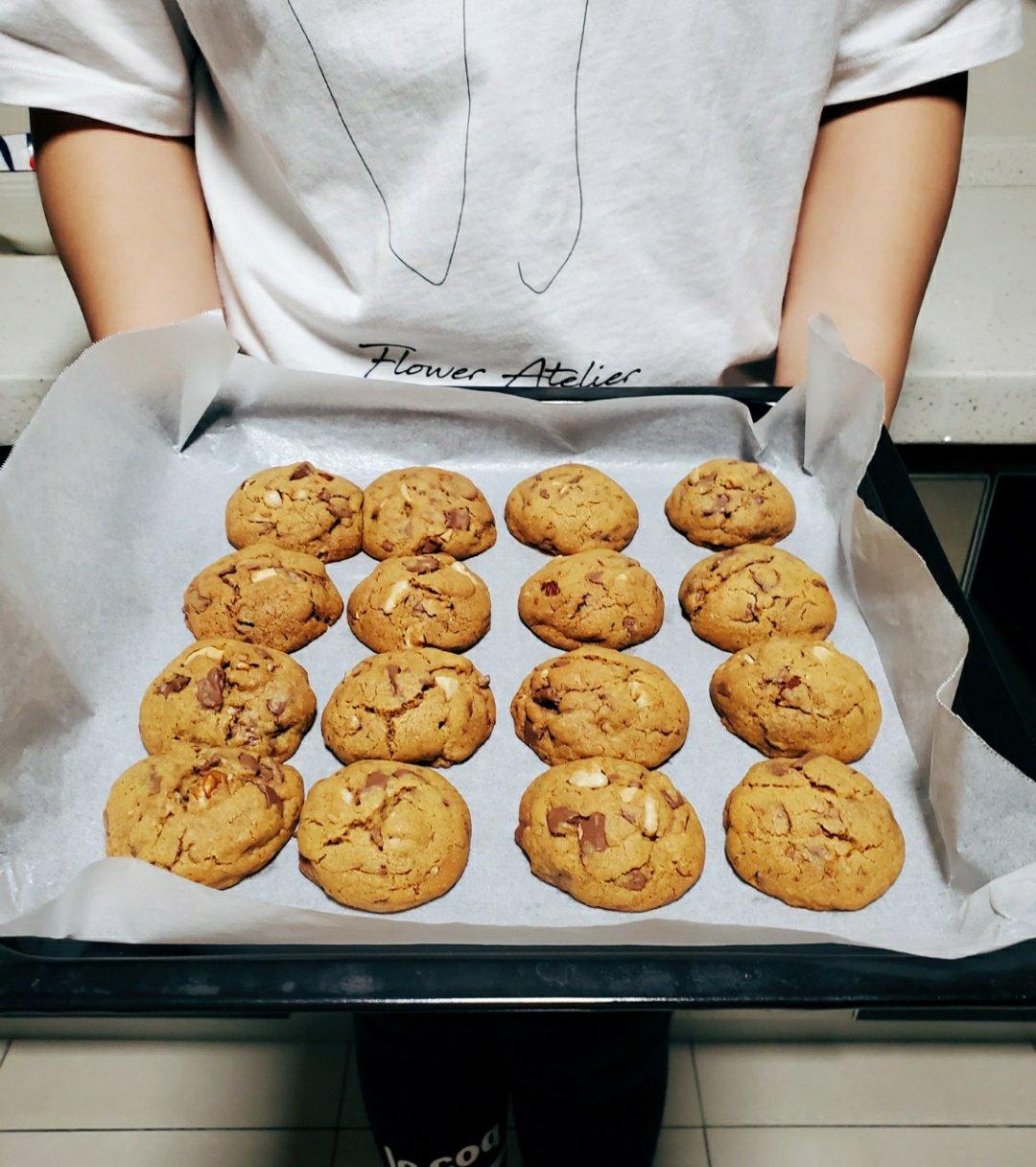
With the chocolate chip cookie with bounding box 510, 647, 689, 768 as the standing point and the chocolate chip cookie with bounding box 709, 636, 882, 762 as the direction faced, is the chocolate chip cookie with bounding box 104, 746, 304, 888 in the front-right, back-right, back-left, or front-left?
back-right

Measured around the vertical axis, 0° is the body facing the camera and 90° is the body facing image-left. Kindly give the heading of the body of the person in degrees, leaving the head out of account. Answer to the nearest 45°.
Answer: approximately 0°
